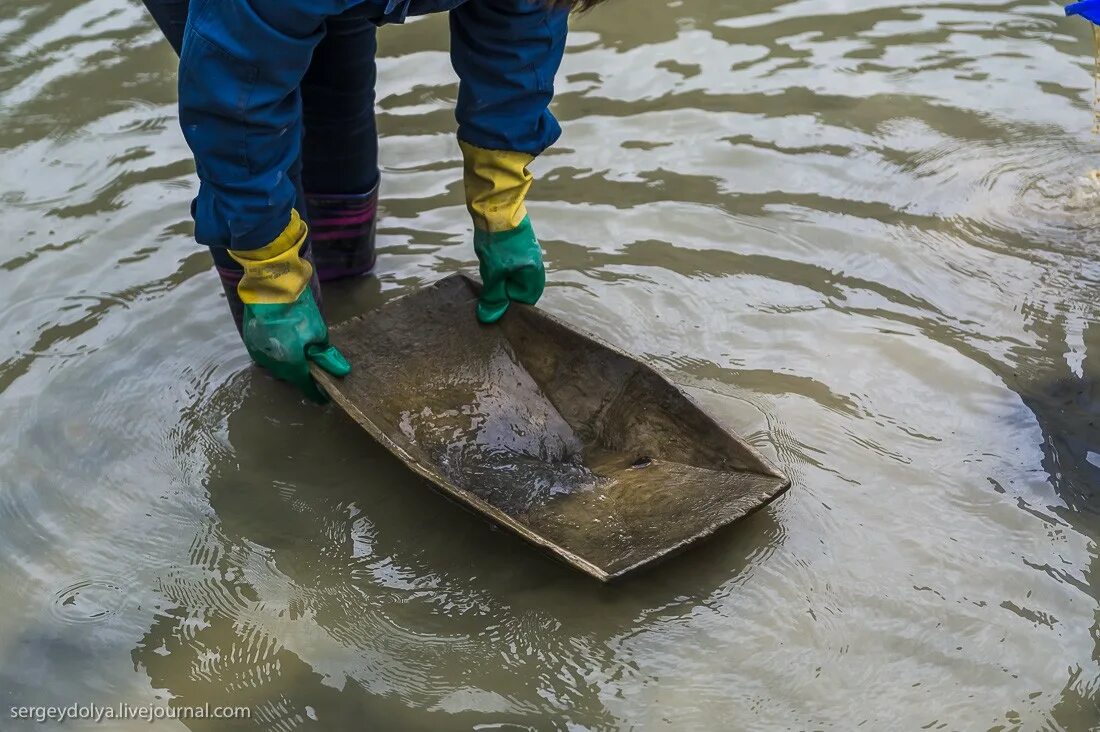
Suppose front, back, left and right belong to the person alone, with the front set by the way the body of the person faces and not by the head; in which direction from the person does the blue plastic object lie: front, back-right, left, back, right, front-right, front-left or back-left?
front-left
